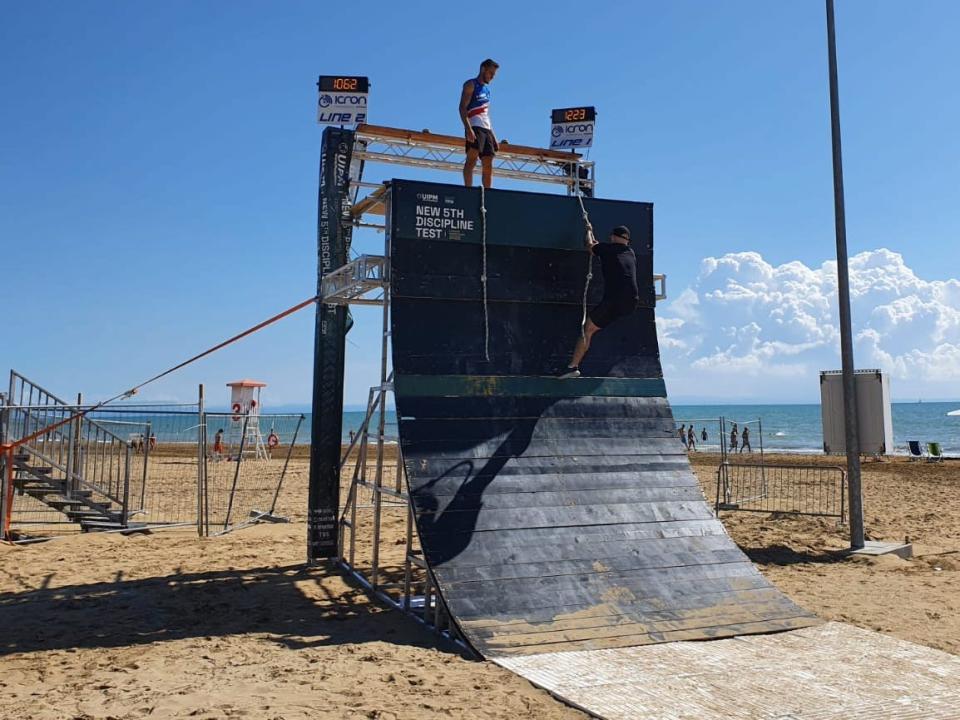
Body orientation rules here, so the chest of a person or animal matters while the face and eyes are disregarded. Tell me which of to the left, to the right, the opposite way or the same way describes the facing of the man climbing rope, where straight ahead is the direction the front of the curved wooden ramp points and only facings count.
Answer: the opposite way

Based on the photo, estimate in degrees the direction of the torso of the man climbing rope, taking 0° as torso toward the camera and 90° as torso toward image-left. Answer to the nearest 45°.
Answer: approximately 135°

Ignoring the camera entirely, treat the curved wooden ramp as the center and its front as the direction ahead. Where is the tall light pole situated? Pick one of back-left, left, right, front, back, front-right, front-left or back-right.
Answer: left

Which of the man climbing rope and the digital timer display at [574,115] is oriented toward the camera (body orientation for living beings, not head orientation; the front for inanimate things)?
the digital timer display

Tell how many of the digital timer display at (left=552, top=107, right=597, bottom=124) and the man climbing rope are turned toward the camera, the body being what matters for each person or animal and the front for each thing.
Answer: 1

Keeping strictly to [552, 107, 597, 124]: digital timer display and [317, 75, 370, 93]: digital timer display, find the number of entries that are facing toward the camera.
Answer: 2

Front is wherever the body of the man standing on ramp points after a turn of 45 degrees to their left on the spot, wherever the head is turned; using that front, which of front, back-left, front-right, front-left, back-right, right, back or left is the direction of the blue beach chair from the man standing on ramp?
front-left

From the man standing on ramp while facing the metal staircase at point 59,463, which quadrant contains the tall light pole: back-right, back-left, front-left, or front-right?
back-right

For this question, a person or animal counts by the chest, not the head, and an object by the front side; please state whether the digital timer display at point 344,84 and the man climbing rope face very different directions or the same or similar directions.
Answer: very different directions

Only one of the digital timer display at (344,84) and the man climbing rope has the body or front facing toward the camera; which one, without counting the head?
the digital timer display

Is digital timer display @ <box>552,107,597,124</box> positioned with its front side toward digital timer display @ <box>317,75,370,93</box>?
no

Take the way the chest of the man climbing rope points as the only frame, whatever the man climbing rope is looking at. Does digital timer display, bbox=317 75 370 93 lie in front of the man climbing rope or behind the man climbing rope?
in front

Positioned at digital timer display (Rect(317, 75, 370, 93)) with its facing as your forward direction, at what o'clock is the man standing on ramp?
The man standing on ramp is roughly at 10 o'clock from the digital timer display.

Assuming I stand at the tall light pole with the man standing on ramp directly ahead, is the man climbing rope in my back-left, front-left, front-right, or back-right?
front-left

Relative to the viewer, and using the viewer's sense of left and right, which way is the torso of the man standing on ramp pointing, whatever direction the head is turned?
facing the viewer and to the right of the viewer

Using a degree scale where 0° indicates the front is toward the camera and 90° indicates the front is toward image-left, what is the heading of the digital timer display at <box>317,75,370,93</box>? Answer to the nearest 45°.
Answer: approximately 0°

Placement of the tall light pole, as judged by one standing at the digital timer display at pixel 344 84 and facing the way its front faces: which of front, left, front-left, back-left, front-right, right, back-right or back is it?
left

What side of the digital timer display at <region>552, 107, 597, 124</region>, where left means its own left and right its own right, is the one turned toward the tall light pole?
left

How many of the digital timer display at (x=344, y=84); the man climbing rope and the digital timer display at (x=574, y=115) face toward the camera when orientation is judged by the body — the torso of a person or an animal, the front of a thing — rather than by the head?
2

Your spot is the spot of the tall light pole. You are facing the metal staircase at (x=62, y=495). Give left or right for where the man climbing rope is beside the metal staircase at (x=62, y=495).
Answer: left
